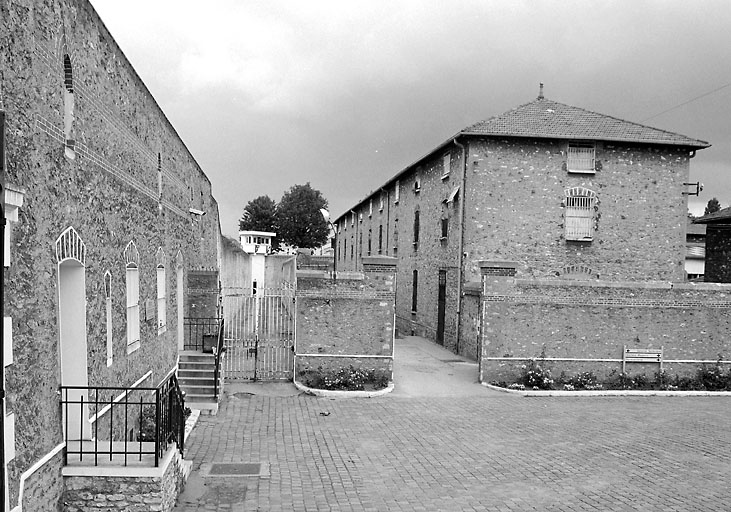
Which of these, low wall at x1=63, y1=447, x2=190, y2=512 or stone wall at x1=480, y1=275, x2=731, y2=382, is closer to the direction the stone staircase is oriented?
the low wall

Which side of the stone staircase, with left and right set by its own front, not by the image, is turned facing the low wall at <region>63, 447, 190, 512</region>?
front

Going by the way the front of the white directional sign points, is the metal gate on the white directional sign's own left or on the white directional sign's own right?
on the white directional sign's own right

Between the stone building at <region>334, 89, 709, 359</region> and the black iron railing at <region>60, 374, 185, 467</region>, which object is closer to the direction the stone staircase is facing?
the black iron railing

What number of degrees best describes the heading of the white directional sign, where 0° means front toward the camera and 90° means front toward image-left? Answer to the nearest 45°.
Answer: approximately 0°

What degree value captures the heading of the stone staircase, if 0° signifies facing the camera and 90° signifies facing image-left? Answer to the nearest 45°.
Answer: approximately 0°

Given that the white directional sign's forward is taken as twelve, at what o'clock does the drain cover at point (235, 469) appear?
The drain cover is roughly at 1 o'clock from the white directional sign.

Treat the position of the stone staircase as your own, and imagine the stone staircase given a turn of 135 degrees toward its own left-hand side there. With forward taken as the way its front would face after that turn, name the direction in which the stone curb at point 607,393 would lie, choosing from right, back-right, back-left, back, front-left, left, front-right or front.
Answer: front-right

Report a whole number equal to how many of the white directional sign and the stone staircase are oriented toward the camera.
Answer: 2
